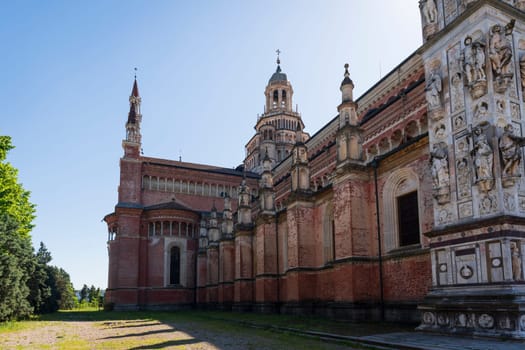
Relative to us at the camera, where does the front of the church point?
facing the viewer and to the right of the viewer

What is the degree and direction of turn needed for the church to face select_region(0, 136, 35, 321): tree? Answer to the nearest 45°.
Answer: approximately 180°
